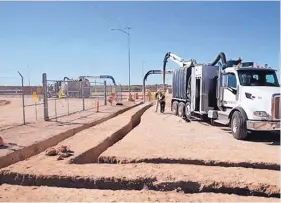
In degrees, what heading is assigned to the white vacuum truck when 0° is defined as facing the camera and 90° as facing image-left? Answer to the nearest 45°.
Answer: approximately 315°

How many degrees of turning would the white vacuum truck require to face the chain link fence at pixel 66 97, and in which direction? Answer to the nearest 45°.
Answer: approximately 180°

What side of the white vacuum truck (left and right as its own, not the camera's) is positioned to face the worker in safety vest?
back

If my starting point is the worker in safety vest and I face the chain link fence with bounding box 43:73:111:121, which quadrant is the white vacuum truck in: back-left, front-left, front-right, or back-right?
back-left
